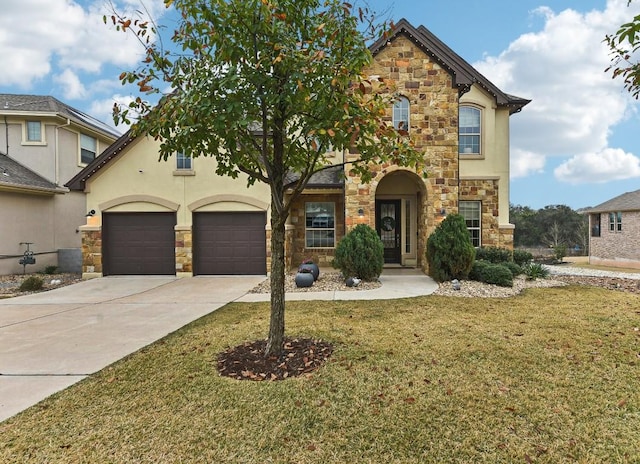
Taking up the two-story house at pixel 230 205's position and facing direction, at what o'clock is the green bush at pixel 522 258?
The green bush is roughly at 9 o'clock from the two-story house.

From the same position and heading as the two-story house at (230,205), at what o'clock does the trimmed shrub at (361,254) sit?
The trimmed shrub is roughly at 10 o'clock from the two-story house.

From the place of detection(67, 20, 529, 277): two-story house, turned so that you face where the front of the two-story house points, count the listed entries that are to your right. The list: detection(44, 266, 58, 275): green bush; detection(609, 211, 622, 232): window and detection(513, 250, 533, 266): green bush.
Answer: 1

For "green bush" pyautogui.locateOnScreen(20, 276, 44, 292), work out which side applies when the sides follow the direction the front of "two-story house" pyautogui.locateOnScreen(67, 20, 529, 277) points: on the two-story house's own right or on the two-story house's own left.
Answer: on the two-story house's own right

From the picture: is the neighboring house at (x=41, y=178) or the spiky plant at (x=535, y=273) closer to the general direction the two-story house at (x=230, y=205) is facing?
the spiky plant

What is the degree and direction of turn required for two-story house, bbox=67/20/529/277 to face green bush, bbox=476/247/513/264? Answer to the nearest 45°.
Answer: approximately 90° to its left

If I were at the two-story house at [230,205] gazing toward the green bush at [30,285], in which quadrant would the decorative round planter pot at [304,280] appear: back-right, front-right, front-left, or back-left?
front-left

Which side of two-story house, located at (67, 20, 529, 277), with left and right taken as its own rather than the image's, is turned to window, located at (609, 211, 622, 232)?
left

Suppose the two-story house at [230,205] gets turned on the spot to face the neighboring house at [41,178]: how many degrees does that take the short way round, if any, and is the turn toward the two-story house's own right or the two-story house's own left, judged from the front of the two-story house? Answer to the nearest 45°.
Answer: approximately 90° to the two-story house's own right

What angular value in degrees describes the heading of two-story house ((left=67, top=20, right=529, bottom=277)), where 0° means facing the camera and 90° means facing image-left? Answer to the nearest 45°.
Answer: approximately 0°
